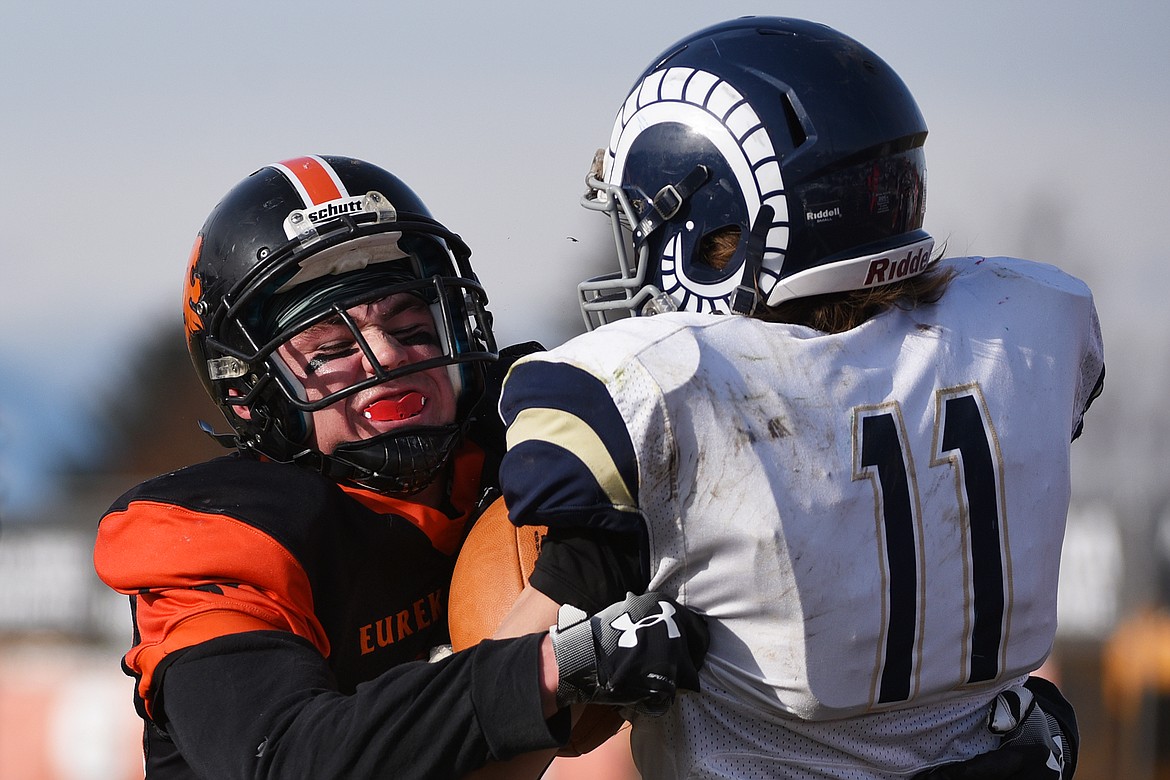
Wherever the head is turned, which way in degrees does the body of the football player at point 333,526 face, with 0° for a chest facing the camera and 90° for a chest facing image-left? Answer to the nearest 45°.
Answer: approximately 315°

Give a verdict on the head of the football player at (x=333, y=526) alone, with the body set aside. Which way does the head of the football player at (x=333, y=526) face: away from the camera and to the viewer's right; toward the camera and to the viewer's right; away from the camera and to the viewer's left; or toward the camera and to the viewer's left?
toward the camera and to the viewer's right

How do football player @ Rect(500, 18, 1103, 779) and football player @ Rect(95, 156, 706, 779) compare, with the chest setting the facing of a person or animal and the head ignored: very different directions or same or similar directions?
very different directions

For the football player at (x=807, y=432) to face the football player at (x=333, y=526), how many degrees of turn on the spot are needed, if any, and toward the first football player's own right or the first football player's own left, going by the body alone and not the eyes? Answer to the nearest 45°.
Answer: approximately 45° to the first football player's own left

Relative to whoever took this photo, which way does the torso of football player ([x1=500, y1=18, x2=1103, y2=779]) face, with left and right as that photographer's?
facing away from the viewer and to the left of the viewer

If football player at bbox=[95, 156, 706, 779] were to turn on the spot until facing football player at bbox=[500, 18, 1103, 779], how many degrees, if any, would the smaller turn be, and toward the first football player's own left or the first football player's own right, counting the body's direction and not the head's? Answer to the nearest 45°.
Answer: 0° — they already face them
